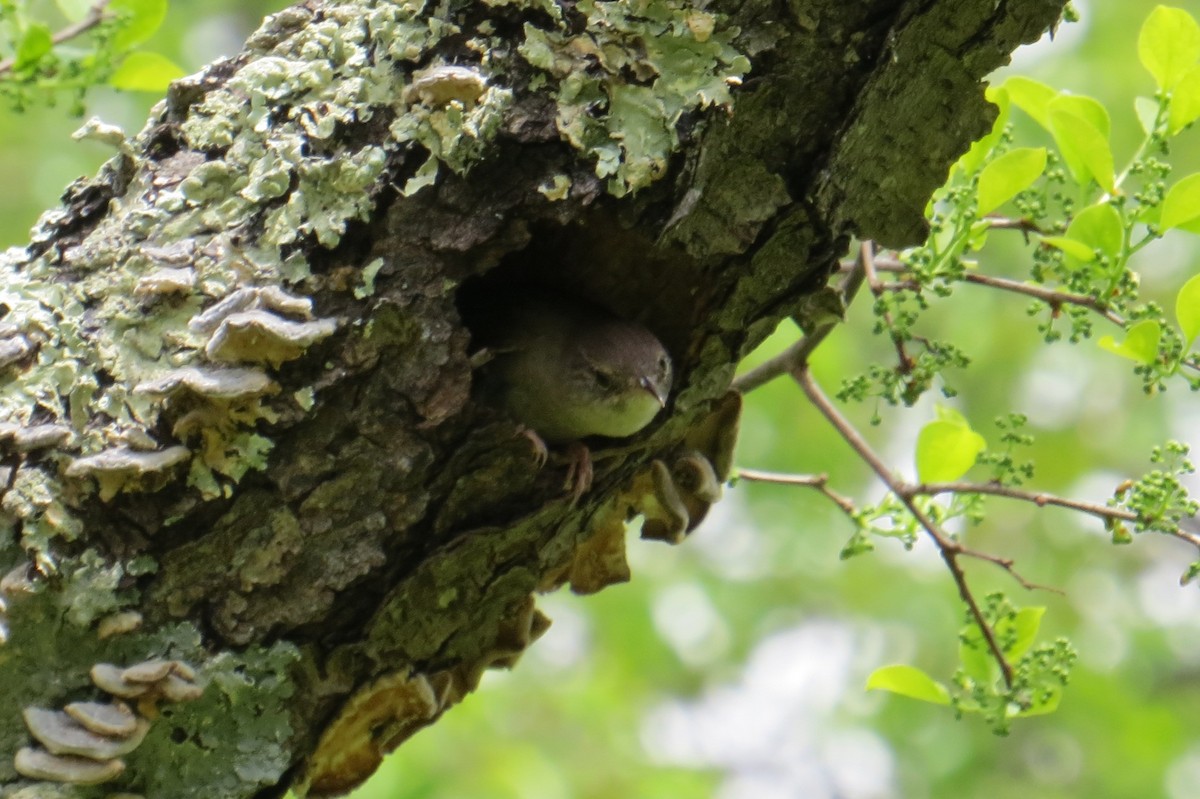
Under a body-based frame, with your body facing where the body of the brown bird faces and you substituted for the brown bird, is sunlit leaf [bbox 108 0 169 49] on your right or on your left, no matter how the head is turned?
on your right
